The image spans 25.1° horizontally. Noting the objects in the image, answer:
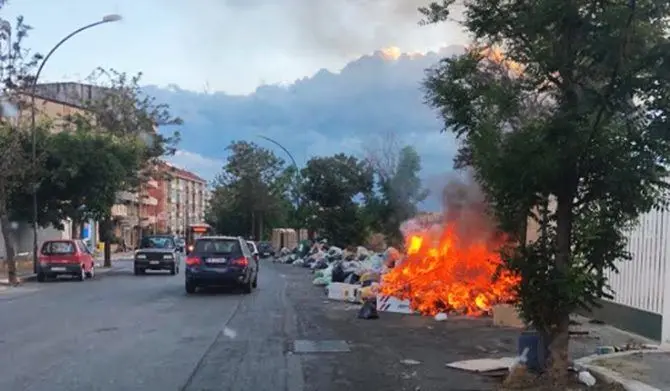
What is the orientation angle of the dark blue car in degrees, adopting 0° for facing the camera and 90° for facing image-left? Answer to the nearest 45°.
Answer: approximately 180°

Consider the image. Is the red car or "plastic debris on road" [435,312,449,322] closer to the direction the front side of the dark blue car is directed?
the red car

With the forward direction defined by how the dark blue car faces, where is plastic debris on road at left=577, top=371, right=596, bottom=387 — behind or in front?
behind

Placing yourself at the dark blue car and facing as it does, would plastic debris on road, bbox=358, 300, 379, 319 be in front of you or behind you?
behind
